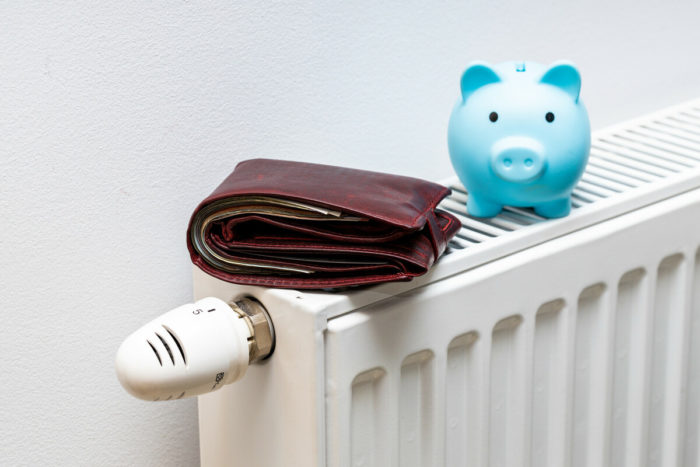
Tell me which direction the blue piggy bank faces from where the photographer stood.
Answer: facing the viewer

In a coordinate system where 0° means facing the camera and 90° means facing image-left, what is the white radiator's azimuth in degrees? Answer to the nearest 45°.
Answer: approximately 315°
